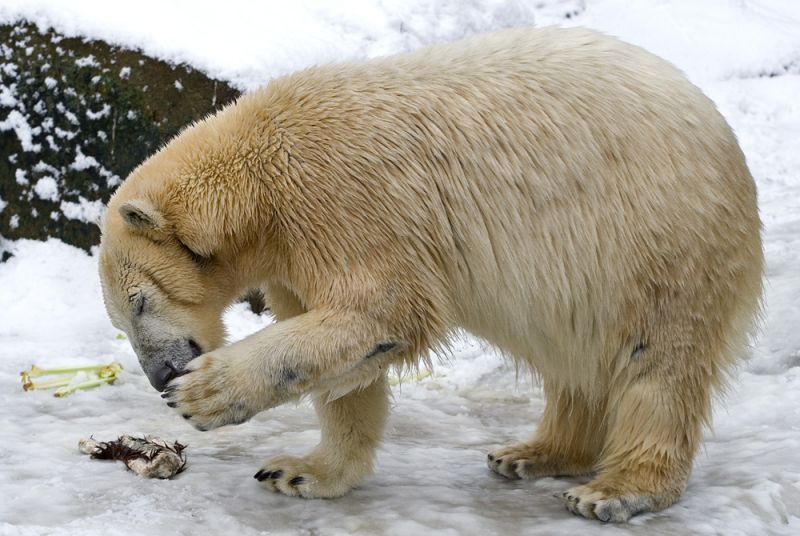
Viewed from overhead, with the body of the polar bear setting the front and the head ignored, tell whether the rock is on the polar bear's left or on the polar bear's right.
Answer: on the polar bear's right

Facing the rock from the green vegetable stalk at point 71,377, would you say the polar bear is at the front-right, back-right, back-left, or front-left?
back-right

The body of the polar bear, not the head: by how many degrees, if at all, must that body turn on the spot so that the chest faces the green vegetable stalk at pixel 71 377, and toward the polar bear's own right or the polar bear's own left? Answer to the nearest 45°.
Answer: approximately 45° to the polar bear's own right

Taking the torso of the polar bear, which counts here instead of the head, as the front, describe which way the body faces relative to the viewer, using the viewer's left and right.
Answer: facing to the left of the viewer
